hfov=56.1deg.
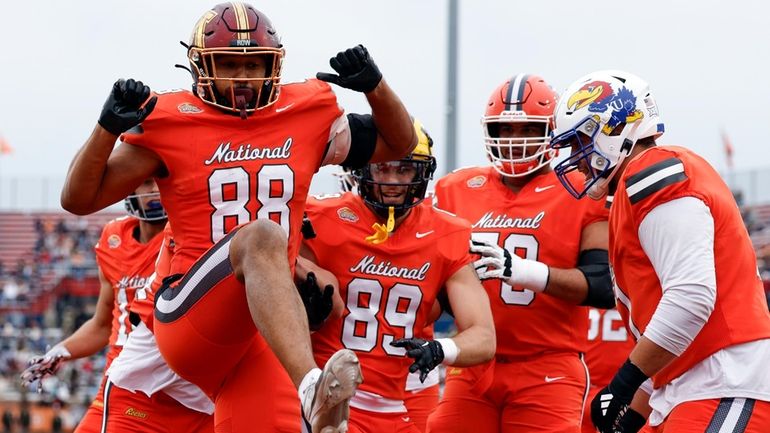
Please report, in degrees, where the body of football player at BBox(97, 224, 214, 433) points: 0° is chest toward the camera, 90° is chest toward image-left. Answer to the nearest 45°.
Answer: approximately 315°

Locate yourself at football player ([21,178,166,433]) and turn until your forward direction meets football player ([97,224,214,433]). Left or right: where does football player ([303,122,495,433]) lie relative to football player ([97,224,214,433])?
left

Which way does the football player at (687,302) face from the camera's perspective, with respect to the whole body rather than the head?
to the viewer's left

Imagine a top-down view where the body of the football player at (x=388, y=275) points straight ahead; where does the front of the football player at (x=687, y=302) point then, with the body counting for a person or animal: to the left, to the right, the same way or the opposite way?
to the right

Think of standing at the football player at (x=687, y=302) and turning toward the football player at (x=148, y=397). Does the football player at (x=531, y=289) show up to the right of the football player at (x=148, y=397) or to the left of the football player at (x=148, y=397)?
right

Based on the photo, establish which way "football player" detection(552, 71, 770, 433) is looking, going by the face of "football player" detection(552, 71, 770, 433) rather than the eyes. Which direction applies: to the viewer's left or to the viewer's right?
to the viewer's left

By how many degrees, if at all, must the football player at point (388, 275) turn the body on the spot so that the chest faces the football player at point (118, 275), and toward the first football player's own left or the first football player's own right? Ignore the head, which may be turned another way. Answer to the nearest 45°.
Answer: approximately 135° to the first football player's own right

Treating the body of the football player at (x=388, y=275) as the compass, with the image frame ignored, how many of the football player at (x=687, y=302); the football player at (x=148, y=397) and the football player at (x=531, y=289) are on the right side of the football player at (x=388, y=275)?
1

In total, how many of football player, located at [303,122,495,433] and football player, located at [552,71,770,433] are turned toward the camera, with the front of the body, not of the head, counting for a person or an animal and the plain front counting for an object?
1
